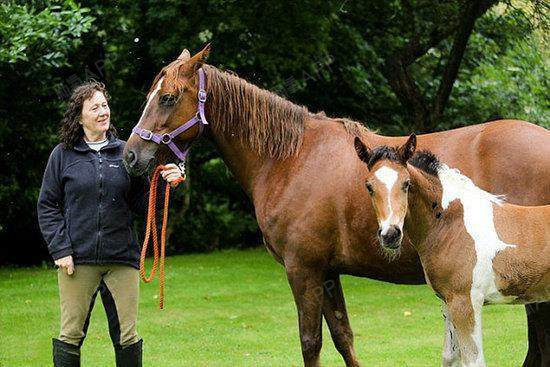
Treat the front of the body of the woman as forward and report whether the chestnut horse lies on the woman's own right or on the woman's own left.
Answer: on the woman's own left

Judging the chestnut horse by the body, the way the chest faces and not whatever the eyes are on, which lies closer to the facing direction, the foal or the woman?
the woman

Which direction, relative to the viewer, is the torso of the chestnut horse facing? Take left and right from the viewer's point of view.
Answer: facing to the left of the viewer

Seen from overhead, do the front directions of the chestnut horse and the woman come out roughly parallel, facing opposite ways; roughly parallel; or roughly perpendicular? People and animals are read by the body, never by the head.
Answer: roughly perpendicular

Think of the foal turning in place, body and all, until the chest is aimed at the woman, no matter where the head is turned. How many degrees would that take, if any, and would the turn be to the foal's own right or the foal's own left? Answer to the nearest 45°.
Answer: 0° — it already faces them

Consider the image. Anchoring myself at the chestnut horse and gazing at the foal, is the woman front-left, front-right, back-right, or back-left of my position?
back-right

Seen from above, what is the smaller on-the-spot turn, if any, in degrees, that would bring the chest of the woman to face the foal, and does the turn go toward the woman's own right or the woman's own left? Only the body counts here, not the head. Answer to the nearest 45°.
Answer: approximately 90° to the woman's own left

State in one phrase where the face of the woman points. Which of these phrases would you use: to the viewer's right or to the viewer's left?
to the viewer's right

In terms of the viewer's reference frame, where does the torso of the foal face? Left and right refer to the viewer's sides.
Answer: facing to the left of the viewer
